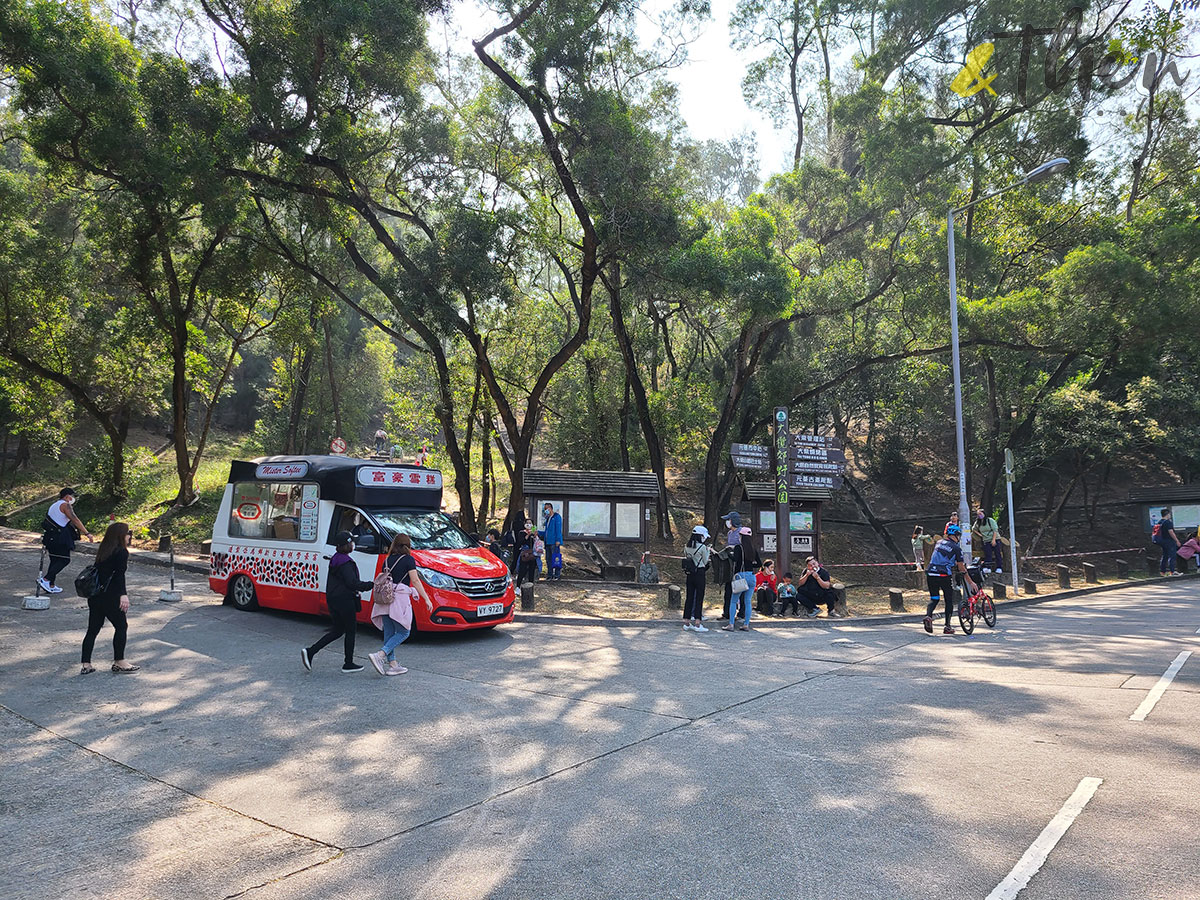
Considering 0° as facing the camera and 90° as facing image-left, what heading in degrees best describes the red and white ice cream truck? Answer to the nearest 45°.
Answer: approximately 315°

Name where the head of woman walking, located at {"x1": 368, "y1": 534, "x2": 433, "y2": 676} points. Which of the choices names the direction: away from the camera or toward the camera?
away from the camera

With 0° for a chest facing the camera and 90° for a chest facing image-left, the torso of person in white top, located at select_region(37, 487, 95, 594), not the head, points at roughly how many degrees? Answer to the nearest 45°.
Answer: approximately 270°

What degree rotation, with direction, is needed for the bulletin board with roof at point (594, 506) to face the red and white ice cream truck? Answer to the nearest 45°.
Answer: approximately 45° to its right

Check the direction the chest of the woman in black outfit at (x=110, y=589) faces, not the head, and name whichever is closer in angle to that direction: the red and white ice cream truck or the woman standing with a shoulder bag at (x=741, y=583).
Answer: the woman standing with a shoulder bag
